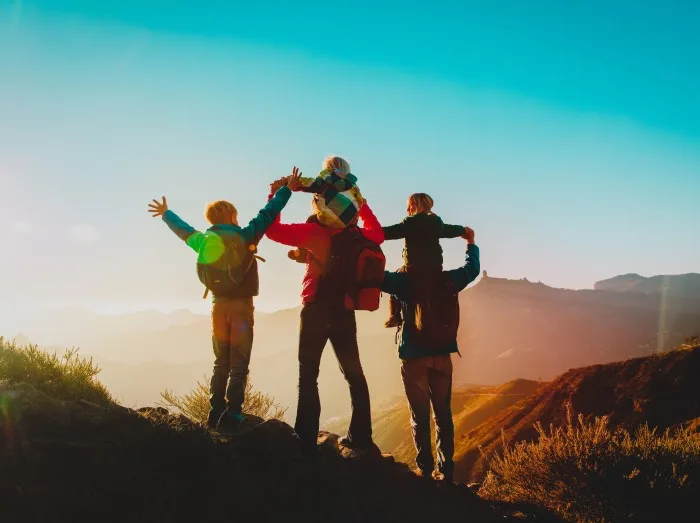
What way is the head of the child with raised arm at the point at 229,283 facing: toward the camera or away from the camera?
away from the camera

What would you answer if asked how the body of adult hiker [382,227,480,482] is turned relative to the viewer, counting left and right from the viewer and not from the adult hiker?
facing away from the viewer

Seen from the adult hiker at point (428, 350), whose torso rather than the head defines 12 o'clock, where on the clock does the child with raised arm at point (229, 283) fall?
The child with raised arm is roughly at 8 o'clock from the adult hiker.

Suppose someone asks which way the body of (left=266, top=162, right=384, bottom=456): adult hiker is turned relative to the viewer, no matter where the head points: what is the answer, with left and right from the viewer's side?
facing away from the viewer and to the left of the viewer

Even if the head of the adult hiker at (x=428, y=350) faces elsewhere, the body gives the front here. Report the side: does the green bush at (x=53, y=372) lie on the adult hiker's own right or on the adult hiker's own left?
on the adult hiker's own left

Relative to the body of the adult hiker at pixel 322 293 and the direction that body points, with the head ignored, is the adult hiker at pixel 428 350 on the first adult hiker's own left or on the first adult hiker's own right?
on the first adult hiker's own right
